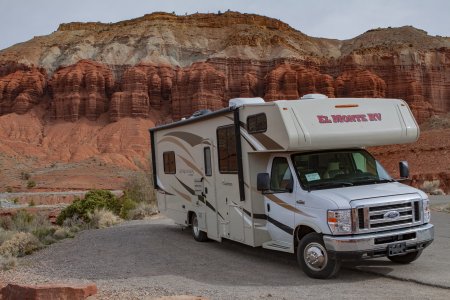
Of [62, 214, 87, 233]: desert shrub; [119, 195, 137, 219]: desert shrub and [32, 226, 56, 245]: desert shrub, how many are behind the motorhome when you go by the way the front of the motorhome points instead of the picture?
3

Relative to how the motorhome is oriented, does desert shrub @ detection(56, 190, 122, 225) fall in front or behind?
behind

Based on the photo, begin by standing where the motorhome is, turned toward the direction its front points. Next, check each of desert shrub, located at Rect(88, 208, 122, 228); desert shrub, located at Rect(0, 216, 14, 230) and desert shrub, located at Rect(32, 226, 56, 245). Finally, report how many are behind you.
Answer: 3

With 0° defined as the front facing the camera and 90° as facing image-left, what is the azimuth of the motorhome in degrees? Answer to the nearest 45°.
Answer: approximately 315°

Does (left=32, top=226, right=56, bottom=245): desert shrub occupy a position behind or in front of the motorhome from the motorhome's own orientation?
behind

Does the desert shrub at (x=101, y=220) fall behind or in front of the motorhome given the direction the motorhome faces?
behind

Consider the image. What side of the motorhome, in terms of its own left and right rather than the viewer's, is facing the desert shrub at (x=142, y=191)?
back

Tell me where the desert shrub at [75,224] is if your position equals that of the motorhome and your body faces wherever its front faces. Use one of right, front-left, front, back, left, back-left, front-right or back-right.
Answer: back

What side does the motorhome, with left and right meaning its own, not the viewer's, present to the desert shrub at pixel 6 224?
back
